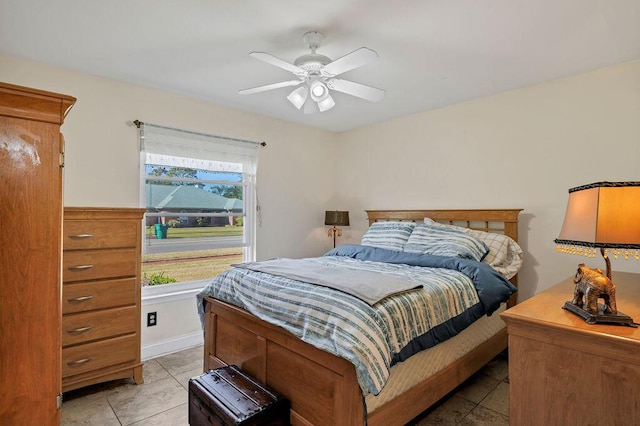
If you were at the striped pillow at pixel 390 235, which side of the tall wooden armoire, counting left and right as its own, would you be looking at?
front

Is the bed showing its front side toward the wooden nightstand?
no

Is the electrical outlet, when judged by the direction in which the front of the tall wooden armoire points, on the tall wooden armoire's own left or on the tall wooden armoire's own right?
on the tall wooden armoire's own left

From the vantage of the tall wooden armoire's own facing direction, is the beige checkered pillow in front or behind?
in front

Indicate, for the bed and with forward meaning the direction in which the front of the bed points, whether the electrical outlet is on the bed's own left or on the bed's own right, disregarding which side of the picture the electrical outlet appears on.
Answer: on the bed's own right

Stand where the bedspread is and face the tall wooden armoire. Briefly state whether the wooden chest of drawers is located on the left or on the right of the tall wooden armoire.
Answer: right

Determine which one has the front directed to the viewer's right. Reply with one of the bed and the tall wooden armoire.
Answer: the tall wooden armoire

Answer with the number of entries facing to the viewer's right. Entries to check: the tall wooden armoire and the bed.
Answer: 1

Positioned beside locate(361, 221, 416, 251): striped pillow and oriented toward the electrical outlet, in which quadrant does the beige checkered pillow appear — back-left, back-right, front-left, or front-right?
back-left

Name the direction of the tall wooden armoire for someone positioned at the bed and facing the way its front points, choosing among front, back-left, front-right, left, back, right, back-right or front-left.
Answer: front

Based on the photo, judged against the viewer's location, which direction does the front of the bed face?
facing the viewer and to the left of the viewer

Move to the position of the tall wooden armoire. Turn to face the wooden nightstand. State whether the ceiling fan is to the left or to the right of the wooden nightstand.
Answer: left

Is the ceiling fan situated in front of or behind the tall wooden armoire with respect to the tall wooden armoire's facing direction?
in front

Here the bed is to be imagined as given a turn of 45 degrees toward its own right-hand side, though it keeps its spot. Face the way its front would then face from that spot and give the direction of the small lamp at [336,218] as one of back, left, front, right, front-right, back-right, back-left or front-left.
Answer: right

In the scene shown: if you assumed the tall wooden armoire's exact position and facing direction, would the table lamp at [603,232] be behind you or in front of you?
in front

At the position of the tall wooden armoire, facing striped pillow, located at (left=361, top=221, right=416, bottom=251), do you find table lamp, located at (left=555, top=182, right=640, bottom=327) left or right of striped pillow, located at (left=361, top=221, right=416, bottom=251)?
right

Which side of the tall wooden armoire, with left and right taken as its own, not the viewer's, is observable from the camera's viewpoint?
right
